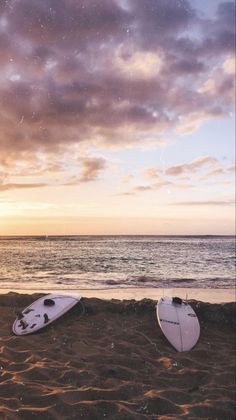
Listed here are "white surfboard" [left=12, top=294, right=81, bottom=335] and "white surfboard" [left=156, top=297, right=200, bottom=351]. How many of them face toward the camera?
1

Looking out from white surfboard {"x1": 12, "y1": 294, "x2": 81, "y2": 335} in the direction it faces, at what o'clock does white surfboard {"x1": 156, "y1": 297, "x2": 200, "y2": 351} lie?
white surfboard {"x1": 156, "y1": 297, "x2": 200, "y2": 351} is roughly at 2 o'clock from white surfboard {"x1": 12, "y1": 294, "x2": 81, "y2": 335}.

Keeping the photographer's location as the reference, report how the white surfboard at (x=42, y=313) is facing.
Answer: facing away from the viewer and to the right of the viewer

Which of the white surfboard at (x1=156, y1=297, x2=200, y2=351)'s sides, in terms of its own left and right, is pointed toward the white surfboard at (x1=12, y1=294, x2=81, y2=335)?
right

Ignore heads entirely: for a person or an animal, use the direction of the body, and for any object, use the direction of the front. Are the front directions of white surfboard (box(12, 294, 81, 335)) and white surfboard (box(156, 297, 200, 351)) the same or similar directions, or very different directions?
very different directions
